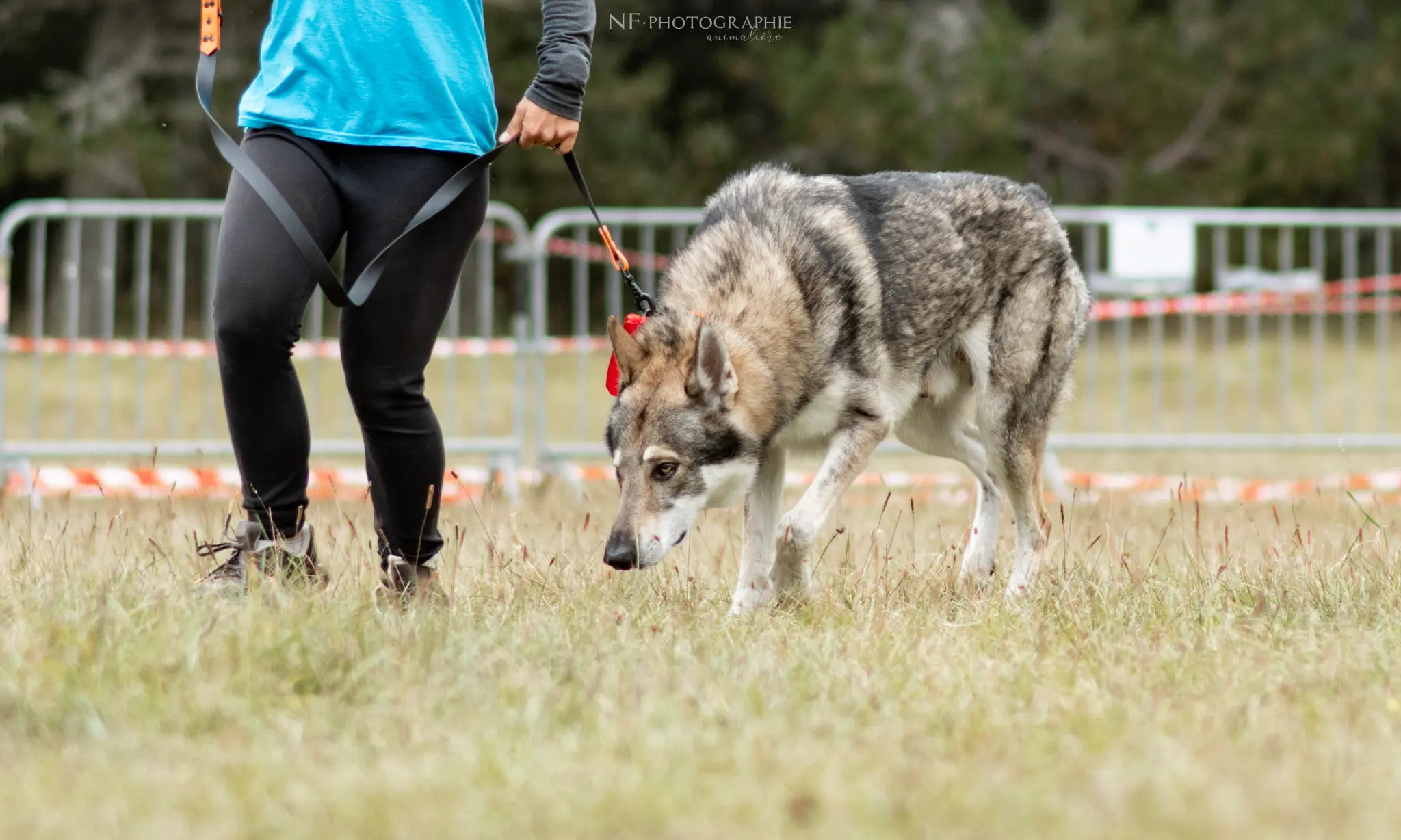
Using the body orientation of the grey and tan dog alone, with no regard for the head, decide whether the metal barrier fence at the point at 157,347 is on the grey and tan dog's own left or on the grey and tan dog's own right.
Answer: on the grey and tan dog's own right

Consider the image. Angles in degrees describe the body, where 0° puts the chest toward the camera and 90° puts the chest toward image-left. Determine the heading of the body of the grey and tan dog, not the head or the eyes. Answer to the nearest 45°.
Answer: approximately 45°

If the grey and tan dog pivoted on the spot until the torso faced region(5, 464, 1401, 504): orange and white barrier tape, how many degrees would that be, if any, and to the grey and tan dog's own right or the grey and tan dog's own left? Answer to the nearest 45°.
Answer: approximately 135° to the grey and tan dog's own right

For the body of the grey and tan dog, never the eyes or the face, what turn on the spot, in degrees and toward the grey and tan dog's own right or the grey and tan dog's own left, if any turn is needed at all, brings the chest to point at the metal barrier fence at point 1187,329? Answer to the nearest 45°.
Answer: approximately 135° to the grey and tan dog's own right
